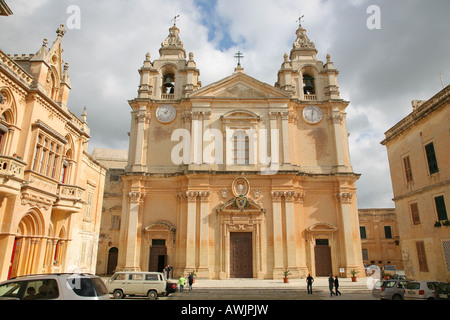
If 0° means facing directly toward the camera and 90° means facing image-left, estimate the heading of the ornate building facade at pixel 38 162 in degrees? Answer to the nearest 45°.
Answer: approximately 315°

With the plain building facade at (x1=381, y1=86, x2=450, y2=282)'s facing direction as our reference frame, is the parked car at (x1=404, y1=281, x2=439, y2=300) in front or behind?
in front

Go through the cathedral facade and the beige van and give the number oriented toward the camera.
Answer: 1

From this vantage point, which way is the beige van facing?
to the viewer's left

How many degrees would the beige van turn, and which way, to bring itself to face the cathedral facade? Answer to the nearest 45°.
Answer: approximately 135° to its right

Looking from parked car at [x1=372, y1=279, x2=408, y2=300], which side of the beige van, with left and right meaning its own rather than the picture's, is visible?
back

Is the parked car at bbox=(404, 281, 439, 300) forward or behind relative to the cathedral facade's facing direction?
forward

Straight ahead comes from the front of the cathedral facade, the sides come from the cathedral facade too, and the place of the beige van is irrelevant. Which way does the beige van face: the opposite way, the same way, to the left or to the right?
to the right

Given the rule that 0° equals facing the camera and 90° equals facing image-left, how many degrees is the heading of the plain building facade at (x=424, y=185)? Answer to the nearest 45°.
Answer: approximately 45°

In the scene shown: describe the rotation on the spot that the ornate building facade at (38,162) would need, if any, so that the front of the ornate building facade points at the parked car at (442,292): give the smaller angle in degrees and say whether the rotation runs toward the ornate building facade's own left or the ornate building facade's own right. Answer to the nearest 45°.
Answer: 0° — it already faces it

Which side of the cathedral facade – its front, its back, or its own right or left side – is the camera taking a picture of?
front

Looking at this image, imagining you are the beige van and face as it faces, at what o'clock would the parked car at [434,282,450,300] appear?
The parked car is roughly at 7 o'clock from the beige van.

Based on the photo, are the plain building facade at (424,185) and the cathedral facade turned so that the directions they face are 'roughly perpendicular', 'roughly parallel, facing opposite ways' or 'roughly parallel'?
roughly perpendicular

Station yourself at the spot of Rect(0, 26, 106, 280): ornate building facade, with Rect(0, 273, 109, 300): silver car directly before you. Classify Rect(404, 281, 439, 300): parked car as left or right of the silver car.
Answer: left

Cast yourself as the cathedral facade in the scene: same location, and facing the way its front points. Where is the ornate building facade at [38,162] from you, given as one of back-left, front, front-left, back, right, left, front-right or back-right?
front-right

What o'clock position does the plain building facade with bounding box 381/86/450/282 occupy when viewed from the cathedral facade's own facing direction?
The plain building facade is roughly at 10 o'clock from the cathedral facade.
